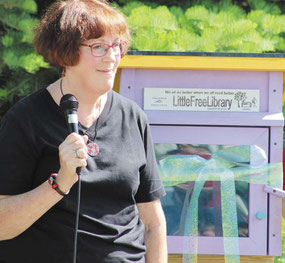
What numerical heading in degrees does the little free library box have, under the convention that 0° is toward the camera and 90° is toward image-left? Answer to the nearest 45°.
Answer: approximately 0°

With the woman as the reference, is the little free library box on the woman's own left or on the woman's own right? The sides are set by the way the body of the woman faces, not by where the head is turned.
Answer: on the woman's own left

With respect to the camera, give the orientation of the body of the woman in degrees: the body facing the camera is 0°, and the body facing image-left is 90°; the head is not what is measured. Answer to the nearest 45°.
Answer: approximately 315°

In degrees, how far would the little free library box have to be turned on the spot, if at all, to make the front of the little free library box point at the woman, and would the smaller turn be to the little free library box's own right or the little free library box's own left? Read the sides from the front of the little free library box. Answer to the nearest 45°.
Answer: approximately 45° to the little free library box's own right
